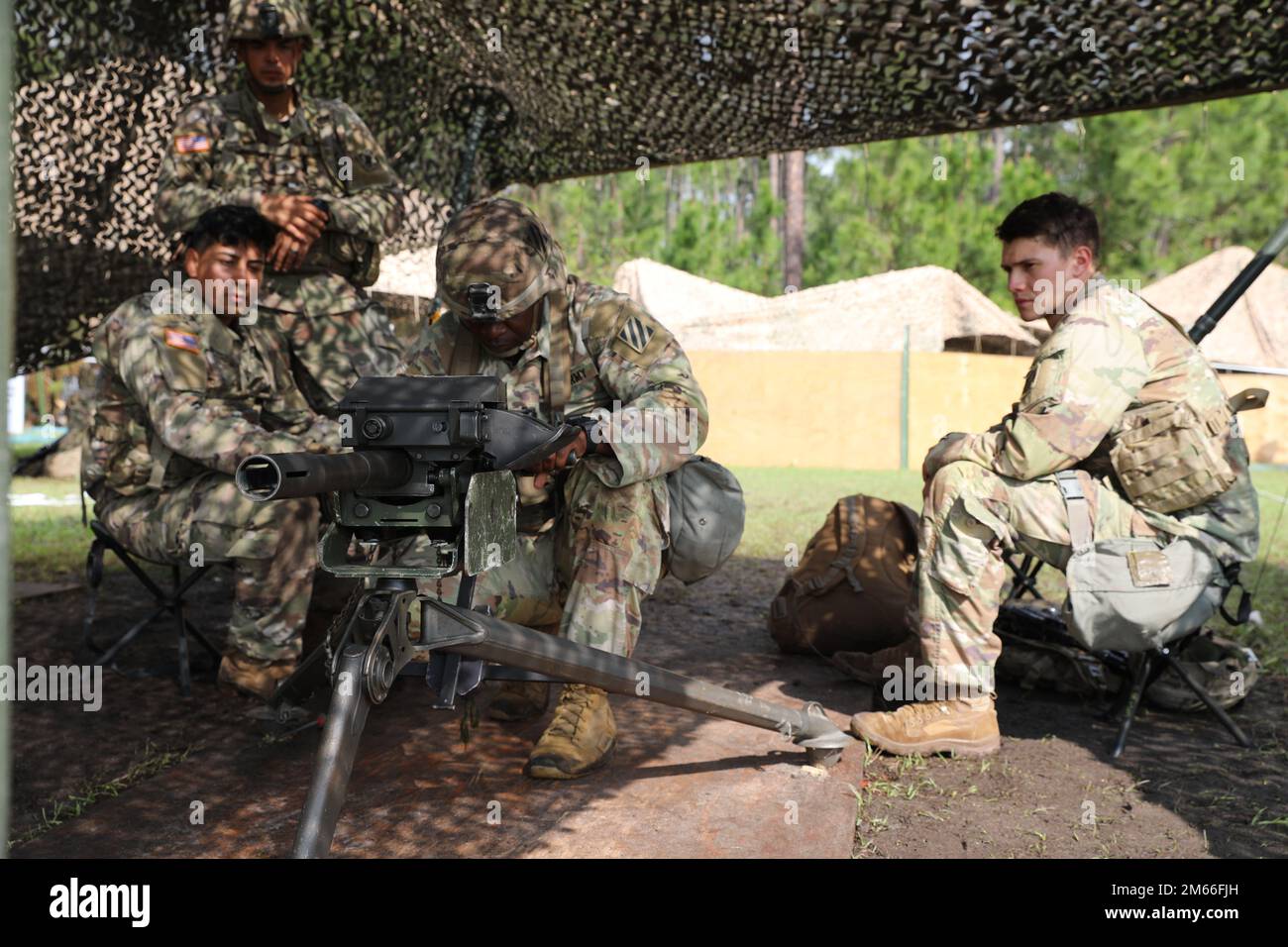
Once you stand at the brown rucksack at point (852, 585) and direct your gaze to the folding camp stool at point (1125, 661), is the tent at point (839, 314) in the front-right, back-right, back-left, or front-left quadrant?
back-left

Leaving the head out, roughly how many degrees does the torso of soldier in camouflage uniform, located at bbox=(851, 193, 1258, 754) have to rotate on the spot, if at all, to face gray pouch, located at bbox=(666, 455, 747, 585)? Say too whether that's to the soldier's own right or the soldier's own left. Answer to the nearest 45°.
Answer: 0° — they already face it

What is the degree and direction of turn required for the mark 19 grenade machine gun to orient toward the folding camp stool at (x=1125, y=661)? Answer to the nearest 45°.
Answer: approximately 180°

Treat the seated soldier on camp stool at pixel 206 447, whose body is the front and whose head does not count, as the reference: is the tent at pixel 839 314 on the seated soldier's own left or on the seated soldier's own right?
on the seated soldier's own left

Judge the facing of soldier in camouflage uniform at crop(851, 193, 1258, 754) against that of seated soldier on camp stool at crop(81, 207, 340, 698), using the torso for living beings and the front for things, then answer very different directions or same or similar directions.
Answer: very different directions

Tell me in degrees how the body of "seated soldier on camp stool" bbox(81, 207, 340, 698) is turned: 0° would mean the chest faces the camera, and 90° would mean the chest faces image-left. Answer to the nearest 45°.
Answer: approximately 315°

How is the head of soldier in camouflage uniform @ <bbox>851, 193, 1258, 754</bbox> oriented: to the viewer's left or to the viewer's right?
to the viewer's left

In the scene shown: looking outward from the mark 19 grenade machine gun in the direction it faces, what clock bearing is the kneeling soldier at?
The kneeling soldier is roughly at 5 o'clock from the mark 19 grenade machine gun.
